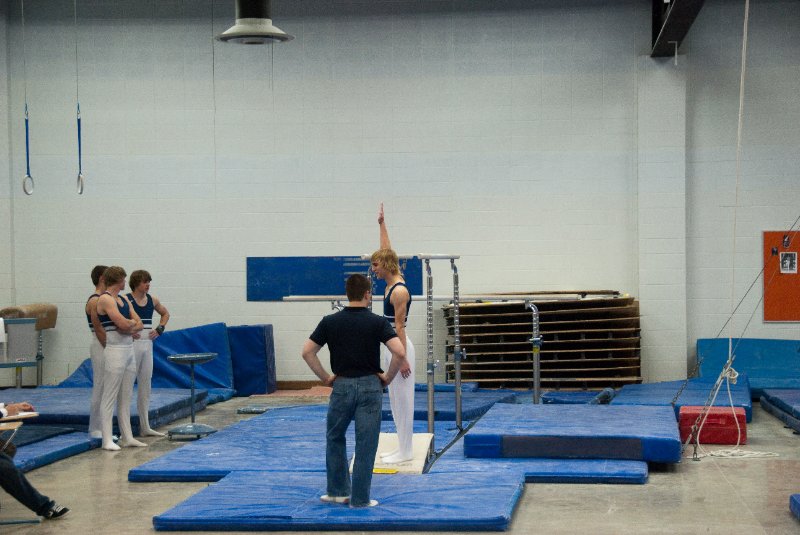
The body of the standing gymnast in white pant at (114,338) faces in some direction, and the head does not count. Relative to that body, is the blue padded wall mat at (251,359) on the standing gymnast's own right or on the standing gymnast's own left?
on the standing gymnast's own left

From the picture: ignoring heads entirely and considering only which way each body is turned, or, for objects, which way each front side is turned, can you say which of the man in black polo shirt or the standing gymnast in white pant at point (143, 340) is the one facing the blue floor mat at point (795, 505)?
the standing gymnast in white pant

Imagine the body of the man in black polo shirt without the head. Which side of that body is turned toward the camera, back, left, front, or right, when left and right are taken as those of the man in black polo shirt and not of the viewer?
back

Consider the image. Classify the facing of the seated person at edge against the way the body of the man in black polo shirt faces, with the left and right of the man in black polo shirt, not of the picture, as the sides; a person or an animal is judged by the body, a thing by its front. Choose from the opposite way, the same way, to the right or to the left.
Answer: to the right

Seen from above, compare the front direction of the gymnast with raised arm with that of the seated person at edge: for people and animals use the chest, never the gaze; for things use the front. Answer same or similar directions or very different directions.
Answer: very different directions

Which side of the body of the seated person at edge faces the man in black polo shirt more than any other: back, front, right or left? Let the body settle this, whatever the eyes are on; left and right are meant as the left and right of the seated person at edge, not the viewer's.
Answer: front

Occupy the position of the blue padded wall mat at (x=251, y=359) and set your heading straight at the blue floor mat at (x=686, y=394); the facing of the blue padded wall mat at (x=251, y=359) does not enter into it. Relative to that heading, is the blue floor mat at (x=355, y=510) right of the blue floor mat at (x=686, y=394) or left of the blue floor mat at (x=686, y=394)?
right

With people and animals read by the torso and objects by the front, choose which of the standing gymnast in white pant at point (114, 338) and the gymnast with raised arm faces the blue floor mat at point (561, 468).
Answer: the standing gymnast in white pant

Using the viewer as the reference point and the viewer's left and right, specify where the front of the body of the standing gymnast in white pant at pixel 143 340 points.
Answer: facing the viewer and to the right of the viewer

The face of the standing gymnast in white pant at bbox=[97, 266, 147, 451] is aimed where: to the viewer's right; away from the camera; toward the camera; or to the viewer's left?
to the viewer's right

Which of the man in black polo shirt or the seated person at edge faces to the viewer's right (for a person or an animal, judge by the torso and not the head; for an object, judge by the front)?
the seated person at edge

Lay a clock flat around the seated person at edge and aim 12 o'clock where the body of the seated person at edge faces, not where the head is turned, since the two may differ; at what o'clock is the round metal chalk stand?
The round metal chalk stand is roughly at 10 o'clock from the seated person at edge.

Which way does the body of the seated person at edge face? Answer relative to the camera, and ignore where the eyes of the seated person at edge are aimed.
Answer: to the viewer's right

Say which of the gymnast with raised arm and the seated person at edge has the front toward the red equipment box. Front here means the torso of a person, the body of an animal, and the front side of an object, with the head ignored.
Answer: the seated person at edge

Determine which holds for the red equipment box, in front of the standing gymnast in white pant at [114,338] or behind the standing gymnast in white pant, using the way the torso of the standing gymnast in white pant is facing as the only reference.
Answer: in front

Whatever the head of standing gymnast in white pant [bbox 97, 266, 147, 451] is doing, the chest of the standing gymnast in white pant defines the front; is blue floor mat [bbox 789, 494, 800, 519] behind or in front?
in front
